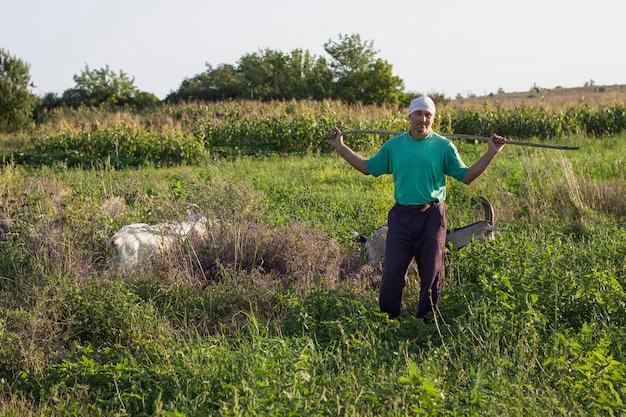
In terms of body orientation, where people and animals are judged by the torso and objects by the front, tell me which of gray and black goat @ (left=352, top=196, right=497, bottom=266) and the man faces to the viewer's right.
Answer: the gray and black goat

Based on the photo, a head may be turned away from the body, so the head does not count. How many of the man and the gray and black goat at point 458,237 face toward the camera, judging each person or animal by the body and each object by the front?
1

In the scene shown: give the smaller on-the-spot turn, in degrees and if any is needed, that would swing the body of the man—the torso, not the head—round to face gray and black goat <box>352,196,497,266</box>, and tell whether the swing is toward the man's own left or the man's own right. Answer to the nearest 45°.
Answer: approximately 180°

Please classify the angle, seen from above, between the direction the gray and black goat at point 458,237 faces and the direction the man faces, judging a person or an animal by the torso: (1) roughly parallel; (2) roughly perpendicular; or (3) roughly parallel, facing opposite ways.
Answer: roughly perpendicular

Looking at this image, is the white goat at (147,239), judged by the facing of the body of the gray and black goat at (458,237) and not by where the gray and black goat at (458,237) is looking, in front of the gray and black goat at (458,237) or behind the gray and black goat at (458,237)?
behind

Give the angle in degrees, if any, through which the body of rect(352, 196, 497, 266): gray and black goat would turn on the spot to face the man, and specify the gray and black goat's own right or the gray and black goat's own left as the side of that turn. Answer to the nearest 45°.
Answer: approximately 90° to the gray and black goat's own right

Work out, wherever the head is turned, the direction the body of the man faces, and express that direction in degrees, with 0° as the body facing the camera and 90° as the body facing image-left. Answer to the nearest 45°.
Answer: approximately 0°

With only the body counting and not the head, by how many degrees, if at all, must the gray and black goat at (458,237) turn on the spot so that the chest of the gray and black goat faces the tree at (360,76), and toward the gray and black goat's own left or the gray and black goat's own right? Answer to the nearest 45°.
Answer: approximately 90° to the gray and black goat's own left

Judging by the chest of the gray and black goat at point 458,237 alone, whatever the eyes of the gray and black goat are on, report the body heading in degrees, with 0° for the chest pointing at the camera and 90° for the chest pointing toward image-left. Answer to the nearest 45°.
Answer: approximately 270°
